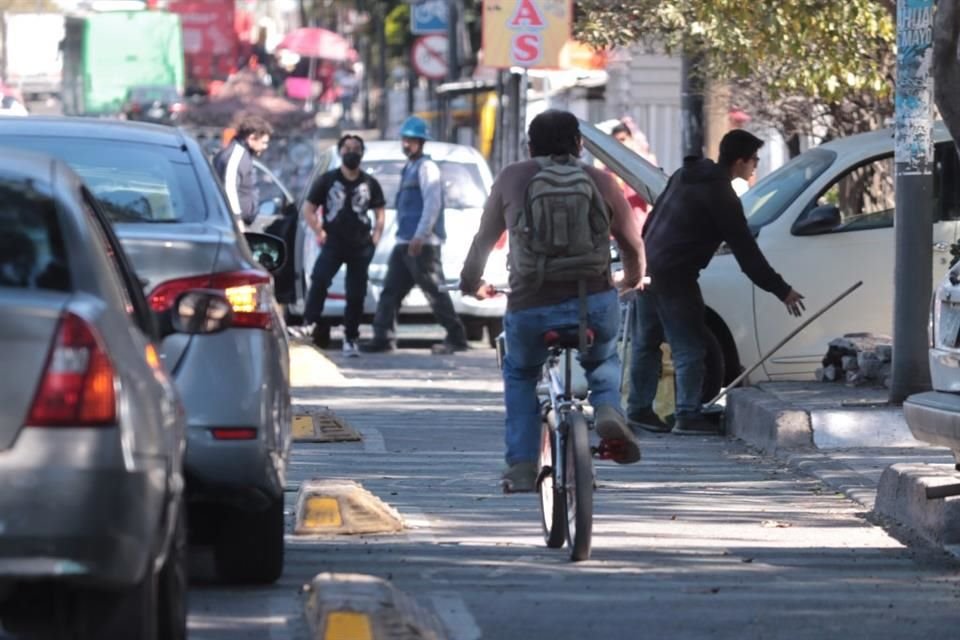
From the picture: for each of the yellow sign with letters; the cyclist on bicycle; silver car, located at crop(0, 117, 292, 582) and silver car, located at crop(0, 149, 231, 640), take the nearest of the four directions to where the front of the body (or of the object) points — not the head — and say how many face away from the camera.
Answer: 3

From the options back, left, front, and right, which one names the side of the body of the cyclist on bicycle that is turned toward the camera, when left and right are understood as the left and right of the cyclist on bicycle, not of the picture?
back

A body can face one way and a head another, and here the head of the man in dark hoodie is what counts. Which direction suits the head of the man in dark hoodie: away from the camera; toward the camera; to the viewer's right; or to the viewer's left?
to the viewer's right

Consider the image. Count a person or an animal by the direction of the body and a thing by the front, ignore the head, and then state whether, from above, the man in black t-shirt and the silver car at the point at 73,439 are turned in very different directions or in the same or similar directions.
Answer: very different directions

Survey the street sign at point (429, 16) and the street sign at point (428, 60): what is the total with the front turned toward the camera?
2

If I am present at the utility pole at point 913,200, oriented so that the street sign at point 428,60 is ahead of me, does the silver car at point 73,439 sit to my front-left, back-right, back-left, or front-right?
back-left

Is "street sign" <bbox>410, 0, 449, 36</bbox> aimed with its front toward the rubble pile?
yes

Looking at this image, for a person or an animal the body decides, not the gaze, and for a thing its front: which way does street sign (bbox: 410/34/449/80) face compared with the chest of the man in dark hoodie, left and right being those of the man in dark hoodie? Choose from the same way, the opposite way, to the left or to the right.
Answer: to the right

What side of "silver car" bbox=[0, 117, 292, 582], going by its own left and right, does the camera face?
back

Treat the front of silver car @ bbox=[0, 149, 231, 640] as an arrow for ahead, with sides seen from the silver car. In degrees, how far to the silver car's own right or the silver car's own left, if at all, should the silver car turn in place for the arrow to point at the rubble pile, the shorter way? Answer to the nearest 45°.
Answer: approximately 45° to the silver car's own right

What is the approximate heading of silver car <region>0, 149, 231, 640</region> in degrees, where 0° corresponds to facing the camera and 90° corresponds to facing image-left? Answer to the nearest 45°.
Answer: approximately 180°

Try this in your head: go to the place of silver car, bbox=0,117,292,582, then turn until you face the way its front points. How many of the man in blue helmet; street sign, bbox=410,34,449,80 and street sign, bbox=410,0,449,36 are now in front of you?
3
